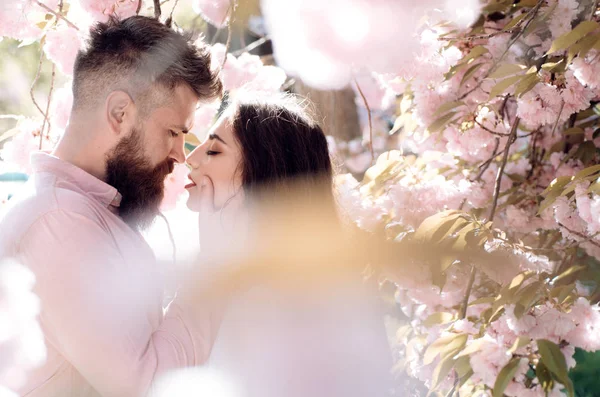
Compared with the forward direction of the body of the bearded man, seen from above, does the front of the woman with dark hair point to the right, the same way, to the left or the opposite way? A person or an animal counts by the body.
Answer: the opposite way

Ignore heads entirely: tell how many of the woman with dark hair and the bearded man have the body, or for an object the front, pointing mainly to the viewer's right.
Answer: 1

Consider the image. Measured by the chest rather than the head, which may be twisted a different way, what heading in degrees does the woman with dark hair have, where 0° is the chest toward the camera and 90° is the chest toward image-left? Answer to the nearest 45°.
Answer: approximately 90°

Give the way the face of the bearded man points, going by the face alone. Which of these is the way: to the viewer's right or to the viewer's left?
to the viewer's right

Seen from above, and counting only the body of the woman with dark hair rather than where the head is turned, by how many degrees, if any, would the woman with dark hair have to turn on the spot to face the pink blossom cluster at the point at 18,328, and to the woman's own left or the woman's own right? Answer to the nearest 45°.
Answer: approximately 45° to the woman's own left

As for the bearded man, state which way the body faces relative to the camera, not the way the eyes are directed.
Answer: to the viewer's right
